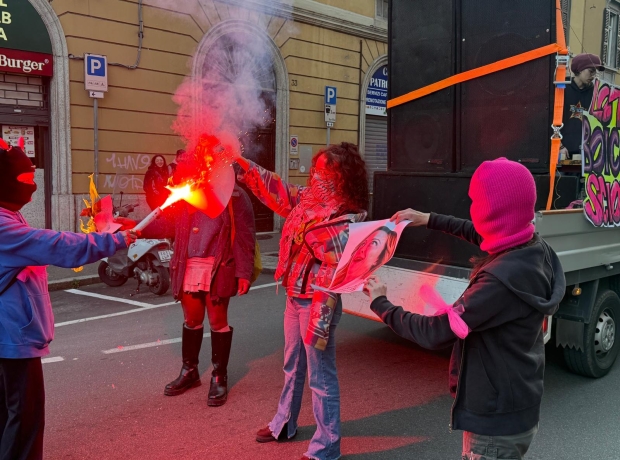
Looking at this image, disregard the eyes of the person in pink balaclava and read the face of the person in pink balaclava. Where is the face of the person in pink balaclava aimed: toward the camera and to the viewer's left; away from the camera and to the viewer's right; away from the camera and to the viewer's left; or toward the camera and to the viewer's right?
away from the camera and to the viewer's left

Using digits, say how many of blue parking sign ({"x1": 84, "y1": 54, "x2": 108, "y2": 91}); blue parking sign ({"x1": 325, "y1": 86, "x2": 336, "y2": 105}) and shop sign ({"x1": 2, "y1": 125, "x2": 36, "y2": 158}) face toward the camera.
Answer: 3

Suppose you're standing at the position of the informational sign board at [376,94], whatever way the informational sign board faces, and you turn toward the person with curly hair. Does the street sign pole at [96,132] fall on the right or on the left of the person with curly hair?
right

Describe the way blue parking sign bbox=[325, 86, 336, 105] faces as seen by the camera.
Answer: facing the viewer

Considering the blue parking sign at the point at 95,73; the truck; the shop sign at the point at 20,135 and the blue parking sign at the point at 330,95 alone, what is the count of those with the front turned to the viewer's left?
0

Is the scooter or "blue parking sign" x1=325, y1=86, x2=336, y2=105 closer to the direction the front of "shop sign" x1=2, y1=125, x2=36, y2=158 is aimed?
the scooter

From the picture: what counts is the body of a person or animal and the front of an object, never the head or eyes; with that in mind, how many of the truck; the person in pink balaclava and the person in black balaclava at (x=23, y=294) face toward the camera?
0

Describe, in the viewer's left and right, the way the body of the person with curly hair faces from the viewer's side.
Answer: facing the viewer and to the left of the viewer

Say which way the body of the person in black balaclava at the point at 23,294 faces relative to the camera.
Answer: to the viewer's right

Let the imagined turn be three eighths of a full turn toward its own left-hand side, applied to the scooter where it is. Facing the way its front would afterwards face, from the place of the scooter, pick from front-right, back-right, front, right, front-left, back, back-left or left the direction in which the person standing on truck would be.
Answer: front-left

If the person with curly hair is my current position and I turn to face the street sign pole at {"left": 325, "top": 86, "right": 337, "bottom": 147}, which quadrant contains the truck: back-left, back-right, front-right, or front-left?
front-right

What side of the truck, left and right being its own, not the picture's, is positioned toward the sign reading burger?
left

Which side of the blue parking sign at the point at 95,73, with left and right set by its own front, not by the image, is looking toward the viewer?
front

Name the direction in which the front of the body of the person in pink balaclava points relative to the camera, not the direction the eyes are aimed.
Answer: to the viewer's left

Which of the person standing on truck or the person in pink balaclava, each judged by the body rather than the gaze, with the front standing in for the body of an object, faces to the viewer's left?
the person in pink balaclava
